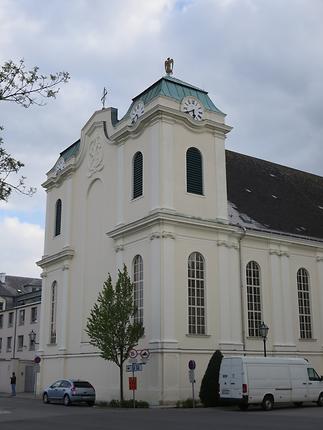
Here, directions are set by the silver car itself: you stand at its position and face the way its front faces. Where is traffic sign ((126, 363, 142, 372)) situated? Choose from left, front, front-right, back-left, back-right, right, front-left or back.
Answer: back

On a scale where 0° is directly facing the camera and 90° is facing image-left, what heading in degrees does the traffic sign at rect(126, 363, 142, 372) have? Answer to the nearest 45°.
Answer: approximately 0°

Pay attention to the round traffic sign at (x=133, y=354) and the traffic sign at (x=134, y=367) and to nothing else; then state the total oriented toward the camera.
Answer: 2

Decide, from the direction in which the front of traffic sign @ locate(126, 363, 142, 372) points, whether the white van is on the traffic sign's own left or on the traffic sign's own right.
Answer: on the traffic sign's own left

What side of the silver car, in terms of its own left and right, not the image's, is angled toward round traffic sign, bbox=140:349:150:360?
back

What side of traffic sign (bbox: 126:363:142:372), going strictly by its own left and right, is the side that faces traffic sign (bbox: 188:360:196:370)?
left

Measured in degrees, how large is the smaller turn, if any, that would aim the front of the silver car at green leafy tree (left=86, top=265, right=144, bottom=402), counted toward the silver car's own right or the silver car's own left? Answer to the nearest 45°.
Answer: approximately 180°

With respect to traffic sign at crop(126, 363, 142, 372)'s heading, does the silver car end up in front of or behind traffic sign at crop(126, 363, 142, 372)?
behind

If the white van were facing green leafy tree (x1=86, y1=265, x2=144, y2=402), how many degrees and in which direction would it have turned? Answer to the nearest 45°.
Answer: approximately 135° to its left

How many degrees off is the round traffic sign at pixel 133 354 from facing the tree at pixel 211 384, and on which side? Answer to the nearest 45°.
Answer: approximately 90° to its left
